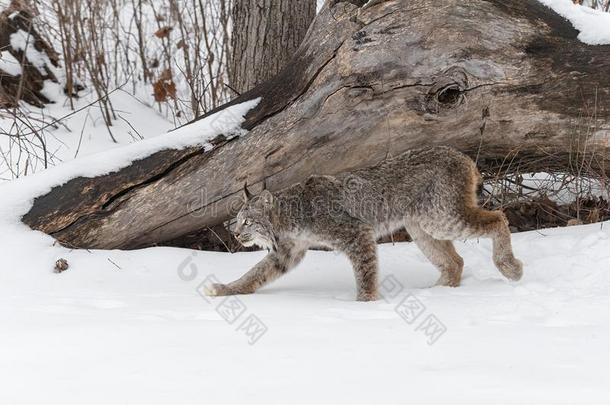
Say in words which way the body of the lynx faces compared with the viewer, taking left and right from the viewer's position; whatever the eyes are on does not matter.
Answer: facing to the left of the viewer

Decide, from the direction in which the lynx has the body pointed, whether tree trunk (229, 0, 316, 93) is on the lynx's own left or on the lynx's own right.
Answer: on the lynx's own right
